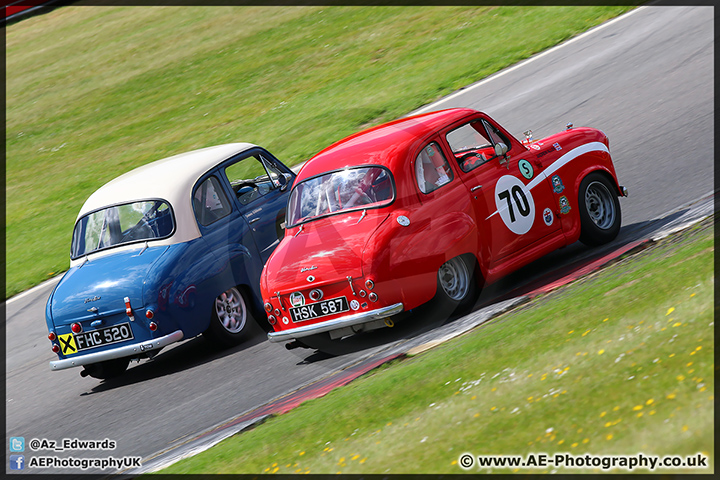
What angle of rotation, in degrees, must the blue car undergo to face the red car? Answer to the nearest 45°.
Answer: approximately 90° to its right

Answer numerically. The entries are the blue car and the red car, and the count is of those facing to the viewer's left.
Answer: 0

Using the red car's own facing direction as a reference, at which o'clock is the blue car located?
The blue car is roughly at 8 o'clock from the red car.

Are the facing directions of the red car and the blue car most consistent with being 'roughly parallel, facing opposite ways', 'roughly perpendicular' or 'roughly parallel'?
roughly parallel

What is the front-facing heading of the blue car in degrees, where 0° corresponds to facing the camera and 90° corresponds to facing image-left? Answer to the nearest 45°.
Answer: approximately 225°

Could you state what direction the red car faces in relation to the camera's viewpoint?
facing away from the viewer and to the right of the viewer
